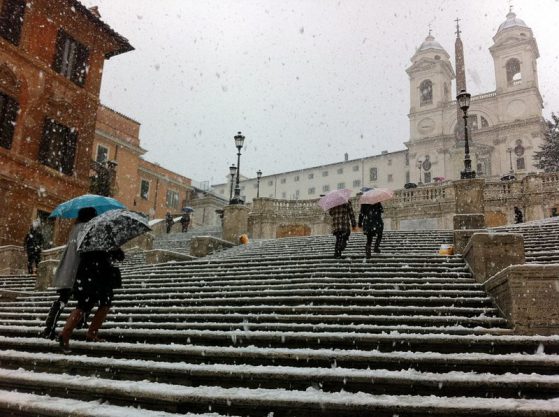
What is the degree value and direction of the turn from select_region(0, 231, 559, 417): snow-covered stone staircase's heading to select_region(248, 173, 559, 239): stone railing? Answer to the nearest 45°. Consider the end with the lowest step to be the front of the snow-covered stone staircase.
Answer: approximately 180°

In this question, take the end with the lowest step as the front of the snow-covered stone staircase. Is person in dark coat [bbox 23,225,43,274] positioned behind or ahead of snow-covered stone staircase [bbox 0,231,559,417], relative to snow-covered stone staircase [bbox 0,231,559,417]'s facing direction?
behind

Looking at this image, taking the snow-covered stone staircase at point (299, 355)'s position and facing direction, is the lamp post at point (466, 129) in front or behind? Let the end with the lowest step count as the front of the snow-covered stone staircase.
behind

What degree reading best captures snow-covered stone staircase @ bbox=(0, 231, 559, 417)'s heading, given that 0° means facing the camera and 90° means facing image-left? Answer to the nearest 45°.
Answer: approximately 0°

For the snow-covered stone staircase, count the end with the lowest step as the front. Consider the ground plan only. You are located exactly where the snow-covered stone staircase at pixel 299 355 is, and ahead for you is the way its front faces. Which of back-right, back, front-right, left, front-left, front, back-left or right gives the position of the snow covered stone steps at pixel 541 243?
back-left

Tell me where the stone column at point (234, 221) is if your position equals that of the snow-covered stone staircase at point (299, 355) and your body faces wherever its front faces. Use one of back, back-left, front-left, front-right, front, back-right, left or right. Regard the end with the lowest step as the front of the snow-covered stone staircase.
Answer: back

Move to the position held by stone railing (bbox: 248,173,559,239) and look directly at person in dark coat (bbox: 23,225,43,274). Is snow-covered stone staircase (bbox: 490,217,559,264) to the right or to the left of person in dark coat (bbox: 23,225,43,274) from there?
left

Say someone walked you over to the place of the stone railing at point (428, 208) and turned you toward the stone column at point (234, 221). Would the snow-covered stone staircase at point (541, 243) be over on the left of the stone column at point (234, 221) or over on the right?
left
